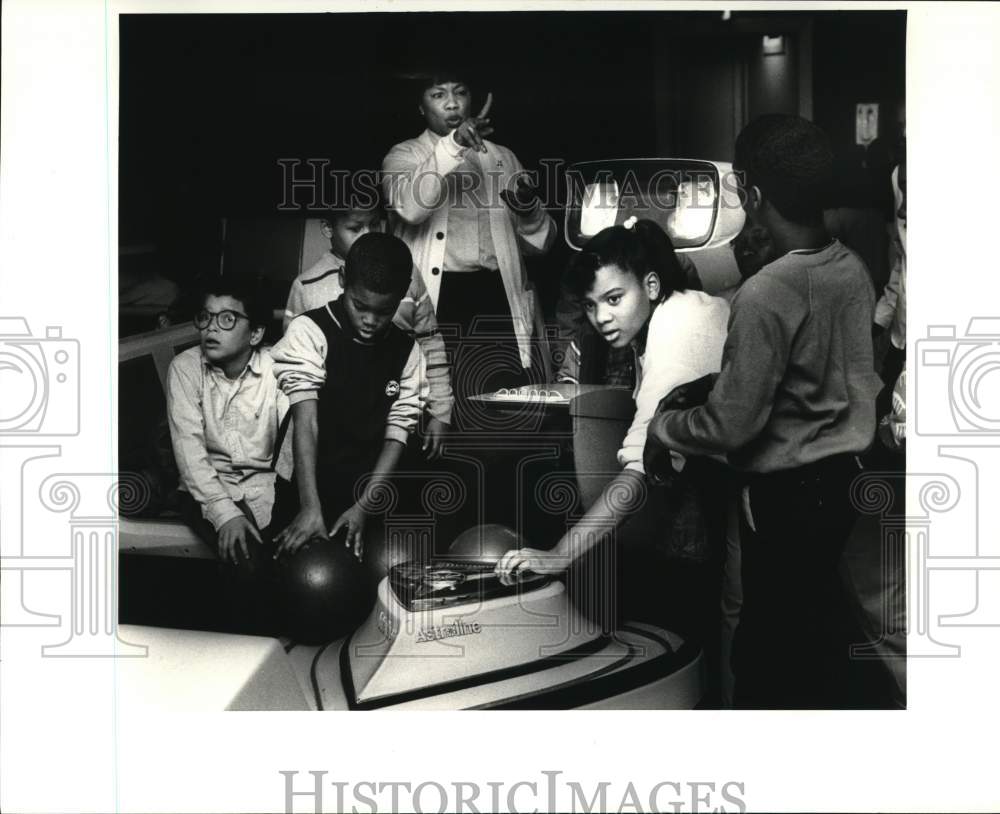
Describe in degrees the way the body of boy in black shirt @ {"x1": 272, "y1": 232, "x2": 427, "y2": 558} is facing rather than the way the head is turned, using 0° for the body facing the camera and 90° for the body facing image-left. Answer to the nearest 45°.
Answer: approximately 0°

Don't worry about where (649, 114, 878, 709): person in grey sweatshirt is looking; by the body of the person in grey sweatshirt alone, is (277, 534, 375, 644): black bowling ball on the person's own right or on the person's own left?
on the person's own left

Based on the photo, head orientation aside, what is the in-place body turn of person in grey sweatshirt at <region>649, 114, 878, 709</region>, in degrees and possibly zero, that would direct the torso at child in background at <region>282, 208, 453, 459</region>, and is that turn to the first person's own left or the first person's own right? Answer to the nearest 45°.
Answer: approximately 45° to the first person's own left

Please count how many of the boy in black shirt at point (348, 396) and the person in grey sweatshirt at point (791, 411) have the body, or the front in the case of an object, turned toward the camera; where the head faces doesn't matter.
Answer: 1

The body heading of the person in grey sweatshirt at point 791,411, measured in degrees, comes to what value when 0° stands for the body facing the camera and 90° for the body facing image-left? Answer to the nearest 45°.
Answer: approximately 135°

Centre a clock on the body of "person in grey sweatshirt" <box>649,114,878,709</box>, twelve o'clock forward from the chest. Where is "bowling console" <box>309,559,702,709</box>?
The bowling console is roughly at 10 o'clock from the person in grey sweatshirt.

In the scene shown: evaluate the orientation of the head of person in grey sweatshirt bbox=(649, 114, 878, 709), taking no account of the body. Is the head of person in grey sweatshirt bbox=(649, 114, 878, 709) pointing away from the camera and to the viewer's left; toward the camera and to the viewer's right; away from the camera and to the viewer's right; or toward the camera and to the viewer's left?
away from the camera and to the viewer's left

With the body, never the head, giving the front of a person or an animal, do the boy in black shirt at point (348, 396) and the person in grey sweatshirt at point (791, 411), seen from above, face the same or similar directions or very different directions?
very different directions

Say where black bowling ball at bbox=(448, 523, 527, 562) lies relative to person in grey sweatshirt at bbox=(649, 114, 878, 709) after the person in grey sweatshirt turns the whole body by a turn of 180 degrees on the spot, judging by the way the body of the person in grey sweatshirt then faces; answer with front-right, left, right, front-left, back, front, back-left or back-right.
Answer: back-right

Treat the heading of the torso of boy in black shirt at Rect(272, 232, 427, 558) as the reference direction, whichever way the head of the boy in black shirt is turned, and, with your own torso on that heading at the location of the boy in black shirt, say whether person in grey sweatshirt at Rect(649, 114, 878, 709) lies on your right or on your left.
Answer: on your left

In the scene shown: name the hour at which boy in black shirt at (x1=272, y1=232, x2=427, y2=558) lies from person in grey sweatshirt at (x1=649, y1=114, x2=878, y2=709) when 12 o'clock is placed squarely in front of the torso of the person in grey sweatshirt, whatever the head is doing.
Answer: The boy in black shirt is roughly at 10 o'clock from the person in grey sweatshirt.
